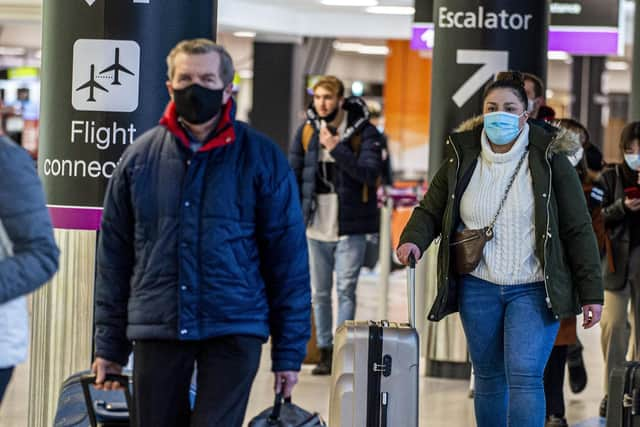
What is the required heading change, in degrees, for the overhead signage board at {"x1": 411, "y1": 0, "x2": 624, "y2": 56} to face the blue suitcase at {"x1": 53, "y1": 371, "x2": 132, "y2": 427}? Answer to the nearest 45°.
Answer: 0° — it already faces it

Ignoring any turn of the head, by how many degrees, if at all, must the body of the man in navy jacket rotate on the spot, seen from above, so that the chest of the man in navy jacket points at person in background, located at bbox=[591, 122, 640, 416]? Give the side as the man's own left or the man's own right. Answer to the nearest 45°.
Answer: approximately 135° to the man's own left

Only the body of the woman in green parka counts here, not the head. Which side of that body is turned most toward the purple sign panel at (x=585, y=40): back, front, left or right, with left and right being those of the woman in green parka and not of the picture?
back

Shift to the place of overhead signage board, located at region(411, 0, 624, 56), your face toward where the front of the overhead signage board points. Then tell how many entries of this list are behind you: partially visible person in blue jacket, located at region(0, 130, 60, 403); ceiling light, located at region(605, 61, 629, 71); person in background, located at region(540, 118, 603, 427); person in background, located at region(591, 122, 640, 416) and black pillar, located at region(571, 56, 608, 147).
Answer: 2

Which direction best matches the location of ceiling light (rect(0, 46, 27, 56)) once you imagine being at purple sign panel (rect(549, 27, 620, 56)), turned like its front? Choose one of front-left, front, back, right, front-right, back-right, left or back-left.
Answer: back-right

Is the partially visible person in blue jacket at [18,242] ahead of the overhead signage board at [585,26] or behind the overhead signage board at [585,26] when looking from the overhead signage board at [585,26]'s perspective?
ahead

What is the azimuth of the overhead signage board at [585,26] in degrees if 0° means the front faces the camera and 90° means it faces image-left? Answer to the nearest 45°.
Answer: approximately 0°
